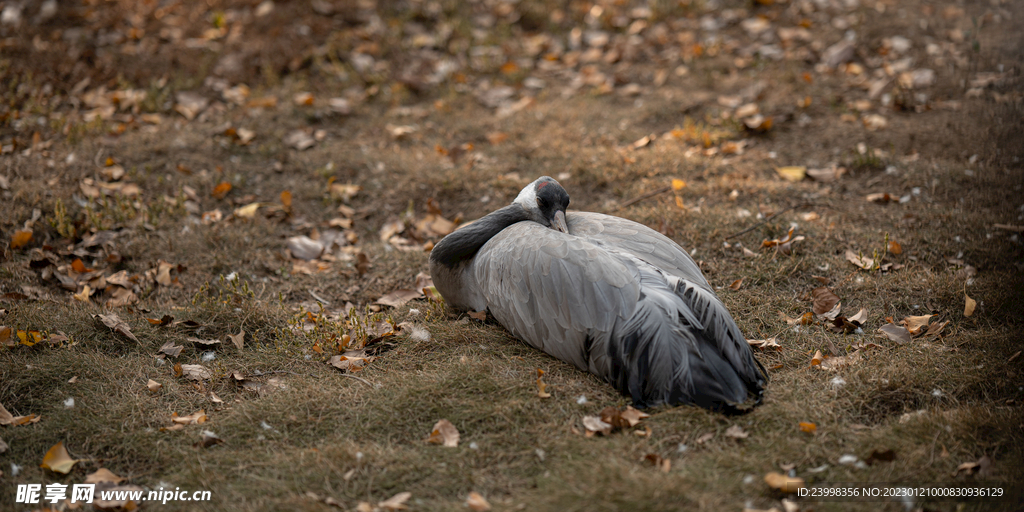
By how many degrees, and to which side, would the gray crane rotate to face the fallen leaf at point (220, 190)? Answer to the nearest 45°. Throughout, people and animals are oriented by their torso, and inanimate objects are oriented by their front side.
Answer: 0° — it already faces it

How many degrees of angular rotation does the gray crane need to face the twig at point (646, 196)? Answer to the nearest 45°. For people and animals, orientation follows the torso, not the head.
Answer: approximately 45° to its right

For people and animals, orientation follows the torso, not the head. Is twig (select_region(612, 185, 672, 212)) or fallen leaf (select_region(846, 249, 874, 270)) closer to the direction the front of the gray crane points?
the twig

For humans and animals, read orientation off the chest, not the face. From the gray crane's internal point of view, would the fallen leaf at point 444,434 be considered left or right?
on its left

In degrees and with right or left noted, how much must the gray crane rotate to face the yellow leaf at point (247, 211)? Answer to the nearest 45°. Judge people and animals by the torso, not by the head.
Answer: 0° — it already faces it

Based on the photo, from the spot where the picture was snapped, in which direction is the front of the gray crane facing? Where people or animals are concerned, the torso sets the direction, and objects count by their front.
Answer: facing away from the viewer and to the left of the viewer

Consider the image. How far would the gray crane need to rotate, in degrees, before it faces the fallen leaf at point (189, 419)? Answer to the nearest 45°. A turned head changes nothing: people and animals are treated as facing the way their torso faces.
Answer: approximately 45° to its left

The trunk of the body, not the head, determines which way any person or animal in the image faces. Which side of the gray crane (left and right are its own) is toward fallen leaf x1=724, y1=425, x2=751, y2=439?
back

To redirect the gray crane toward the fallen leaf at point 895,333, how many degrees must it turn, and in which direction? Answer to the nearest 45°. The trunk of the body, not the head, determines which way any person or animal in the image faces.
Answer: approximately 135° to its right

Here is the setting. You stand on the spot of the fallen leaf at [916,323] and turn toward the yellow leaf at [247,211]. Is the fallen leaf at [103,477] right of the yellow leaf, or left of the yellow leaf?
left

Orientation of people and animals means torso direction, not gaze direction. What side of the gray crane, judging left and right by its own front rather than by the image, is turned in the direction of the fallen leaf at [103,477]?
left

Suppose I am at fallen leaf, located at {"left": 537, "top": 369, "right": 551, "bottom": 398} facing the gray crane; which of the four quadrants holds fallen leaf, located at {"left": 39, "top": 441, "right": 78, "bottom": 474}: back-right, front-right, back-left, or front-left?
back-left
